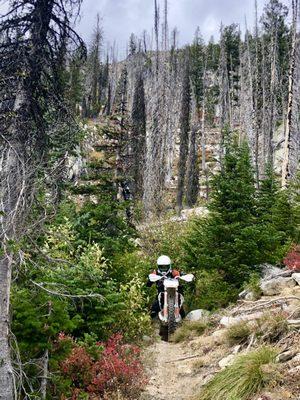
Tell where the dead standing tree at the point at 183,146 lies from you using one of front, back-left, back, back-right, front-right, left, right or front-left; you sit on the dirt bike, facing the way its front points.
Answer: back

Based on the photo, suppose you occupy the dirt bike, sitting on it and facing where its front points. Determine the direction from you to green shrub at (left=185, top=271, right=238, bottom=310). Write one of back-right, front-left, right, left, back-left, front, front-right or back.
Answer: back-left

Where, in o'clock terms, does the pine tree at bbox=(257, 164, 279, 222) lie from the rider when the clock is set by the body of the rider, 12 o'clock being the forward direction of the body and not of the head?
The pine tree is roughly at 7 o'clock from the rider.

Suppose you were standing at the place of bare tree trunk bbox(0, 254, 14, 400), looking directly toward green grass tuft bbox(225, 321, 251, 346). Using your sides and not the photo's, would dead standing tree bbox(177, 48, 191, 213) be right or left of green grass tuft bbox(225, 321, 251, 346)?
left

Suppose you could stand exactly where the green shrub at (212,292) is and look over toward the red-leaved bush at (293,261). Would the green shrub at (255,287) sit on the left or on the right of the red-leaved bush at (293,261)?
right

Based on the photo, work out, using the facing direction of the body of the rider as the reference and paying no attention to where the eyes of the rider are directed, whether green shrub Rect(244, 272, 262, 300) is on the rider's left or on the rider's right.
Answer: on the rider's left

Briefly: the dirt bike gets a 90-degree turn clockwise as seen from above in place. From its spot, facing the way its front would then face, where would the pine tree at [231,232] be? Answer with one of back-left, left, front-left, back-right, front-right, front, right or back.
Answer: back-right

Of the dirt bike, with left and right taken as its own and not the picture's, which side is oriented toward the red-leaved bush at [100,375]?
front

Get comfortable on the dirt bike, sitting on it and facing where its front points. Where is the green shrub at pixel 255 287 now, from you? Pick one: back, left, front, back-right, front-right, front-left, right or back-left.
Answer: left

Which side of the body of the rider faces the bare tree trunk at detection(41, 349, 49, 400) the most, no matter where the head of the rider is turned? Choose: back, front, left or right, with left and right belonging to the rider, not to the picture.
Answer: front

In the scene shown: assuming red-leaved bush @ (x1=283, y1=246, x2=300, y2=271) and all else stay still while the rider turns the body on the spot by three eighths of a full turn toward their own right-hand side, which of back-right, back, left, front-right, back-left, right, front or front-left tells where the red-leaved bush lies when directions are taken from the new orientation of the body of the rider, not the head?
back-right

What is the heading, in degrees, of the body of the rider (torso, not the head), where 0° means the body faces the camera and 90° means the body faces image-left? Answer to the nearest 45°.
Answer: approximately 0°

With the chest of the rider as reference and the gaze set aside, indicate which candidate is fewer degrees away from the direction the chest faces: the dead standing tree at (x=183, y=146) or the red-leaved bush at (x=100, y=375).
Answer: the red-leaved bush
